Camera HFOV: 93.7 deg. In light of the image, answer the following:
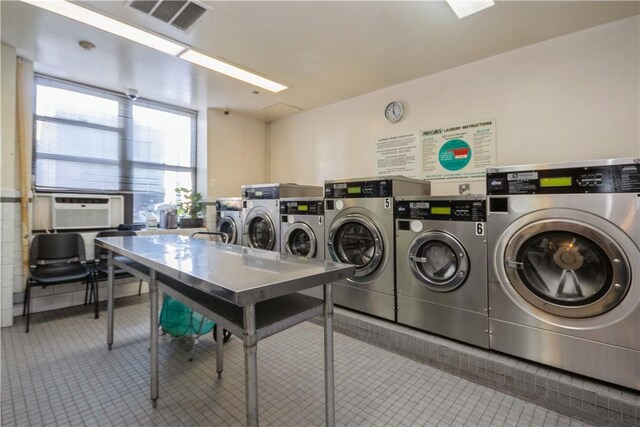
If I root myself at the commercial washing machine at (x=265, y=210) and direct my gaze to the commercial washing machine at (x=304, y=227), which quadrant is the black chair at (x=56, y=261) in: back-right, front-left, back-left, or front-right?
back-right

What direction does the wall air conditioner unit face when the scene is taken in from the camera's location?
facing the viewer

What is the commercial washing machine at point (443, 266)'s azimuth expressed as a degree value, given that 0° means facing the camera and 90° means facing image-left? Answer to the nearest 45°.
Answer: approximately 45°

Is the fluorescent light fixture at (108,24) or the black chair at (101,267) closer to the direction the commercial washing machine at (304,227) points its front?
the fluorescent light fixture

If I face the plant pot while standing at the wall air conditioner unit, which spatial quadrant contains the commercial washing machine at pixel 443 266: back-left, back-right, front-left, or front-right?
front-right

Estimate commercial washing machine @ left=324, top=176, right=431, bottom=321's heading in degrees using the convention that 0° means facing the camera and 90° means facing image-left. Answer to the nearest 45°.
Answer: approximately 45°

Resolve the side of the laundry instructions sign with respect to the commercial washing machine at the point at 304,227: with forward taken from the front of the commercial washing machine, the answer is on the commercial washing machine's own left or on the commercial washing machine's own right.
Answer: on the commercial washing machine's own left

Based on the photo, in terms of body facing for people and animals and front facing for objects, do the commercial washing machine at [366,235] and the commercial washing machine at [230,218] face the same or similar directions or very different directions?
same or similar directions

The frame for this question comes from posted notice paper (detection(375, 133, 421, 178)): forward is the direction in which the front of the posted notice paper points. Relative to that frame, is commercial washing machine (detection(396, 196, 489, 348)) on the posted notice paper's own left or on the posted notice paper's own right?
on the posted notice paper's own left

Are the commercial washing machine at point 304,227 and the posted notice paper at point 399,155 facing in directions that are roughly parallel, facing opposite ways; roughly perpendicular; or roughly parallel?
roughly parallel

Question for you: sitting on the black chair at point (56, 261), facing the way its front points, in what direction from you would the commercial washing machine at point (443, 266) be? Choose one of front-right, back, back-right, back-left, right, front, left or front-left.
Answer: front-left

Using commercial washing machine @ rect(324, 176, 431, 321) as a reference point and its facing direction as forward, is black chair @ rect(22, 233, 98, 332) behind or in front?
in front

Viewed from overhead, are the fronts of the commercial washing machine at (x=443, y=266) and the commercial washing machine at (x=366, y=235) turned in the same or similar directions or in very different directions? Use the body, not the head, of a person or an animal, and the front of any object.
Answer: same or similar directions

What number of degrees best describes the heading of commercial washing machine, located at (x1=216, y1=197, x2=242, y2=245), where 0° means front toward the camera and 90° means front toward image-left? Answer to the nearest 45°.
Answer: approximately 45°

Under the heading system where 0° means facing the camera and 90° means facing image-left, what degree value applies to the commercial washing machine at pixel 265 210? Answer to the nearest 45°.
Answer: approximately 45°

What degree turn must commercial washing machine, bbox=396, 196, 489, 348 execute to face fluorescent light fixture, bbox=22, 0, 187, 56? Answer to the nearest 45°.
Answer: approximately 45° to its right

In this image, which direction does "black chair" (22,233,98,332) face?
toward the camera

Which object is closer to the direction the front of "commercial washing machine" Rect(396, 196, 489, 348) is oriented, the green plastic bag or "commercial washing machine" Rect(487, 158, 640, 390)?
the green plastic bag
